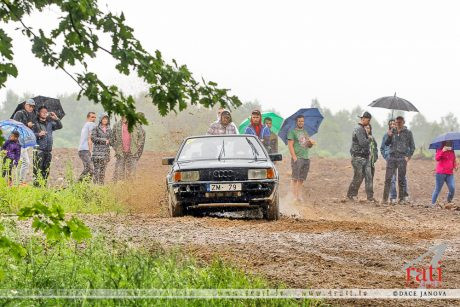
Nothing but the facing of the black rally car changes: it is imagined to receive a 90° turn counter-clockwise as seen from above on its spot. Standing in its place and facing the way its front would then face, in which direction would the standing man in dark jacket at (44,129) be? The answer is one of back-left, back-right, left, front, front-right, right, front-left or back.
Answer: back-left

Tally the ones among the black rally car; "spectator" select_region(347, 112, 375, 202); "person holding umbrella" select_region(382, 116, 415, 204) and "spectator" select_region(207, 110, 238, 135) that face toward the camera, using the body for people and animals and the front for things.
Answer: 3

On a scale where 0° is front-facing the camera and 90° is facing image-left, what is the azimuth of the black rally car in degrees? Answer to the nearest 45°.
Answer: approximately 0°

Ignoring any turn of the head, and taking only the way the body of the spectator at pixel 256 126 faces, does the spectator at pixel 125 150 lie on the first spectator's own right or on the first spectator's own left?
on the first spectator's own right

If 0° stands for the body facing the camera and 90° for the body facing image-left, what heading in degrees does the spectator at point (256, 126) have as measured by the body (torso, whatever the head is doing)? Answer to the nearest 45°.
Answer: approximately 0°
